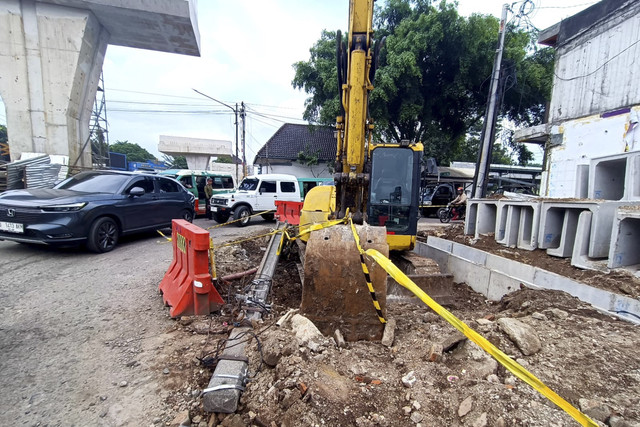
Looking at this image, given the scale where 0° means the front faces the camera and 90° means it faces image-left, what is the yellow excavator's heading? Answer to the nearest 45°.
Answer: approximately 0°

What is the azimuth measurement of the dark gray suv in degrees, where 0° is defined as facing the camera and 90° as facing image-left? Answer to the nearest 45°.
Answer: approximately 45°

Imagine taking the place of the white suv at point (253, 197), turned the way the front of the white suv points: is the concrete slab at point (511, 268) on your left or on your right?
on your left

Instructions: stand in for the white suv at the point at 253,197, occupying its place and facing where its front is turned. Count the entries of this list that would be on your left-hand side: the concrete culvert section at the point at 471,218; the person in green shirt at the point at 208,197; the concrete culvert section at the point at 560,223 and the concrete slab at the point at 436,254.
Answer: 3

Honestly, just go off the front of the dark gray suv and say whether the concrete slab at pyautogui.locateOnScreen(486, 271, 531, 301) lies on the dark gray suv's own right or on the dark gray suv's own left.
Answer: on the dark gray suv's own left

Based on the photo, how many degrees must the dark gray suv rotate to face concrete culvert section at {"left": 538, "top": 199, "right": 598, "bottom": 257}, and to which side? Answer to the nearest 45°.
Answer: approximately 90° to its left

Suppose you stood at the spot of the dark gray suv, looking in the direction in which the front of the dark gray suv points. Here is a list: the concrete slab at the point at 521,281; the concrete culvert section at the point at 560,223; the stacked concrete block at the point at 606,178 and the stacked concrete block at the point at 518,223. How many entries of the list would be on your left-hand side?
4

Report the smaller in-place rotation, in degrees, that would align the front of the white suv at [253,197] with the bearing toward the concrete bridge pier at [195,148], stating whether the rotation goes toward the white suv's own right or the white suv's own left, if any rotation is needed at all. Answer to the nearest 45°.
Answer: approximately 135° to the white suv's own right

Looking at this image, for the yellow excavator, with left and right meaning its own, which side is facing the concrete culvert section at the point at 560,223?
left
